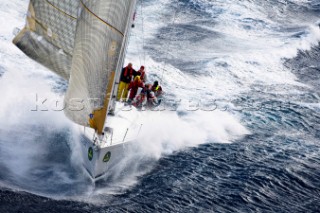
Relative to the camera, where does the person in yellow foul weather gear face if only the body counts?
toward the camera

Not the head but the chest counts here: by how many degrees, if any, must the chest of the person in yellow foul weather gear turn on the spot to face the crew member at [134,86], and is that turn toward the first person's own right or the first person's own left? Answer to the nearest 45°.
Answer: approximately 45° to the first person's own left

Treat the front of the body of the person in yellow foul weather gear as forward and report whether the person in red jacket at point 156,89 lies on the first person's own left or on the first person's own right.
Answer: on the first person's own left
